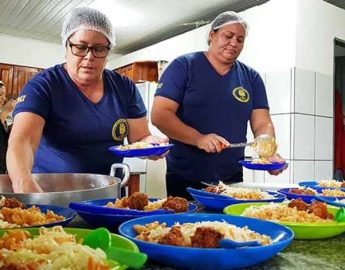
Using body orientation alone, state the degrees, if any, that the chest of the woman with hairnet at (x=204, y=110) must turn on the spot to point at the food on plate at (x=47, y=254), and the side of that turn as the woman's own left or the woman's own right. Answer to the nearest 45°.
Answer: approximately 45° to the woman's own right

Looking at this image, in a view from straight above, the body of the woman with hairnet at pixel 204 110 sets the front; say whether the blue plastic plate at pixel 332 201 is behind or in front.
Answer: in front

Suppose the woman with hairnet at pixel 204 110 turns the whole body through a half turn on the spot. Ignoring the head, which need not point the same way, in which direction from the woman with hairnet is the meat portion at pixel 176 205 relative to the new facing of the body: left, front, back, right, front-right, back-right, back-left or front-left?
back-left

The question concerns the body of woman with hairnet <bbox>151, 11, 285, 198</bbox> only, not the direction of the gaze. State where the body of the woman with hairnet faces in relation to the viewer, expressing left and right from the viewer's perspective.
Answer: facing the viewer and to the right of the viewer

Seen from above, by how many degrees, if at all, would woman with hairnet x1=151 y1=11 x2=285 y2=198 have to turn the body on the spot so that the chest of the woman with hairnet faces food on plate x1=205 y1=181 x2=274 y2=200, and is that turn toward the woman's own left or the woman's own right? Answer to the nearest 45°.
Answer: approximately 45° to the woman's own right

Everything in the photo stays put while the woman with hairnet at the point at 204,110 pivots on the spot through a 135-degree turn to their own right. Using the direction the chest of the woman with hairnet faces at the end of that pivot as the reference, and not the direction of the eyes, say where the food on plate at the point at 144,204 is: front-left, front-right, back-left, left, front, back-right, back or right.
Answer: left

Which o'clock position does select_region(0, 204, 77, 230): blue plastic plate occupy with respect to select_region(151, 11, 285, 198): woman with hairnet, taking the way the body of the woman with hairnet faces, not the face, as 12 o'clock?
The blue plastic plate is roughly at 2 o'clock from the woman with hairnet.

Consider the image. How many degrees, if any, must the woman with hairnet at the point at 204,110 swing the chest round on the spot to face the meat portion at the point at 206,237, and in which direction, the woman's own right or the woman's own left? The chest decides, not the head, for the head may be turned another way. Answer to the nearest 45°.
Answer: approximately 45° to the woman's own right

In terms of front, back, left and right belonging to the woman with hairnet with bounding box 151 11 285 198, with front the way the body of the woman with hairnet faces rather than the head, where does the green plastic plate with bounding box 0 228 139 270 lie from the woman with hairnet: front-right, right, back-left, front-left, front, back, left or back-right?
front-right

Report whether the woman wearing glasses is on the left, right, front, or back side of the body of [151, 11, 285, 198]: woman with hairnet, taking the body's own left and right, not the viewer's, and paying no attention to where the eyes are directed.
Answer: right

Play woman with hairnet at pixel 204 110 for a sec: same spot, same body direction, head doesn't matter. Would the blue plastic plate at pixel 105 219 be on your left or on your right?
on your right
